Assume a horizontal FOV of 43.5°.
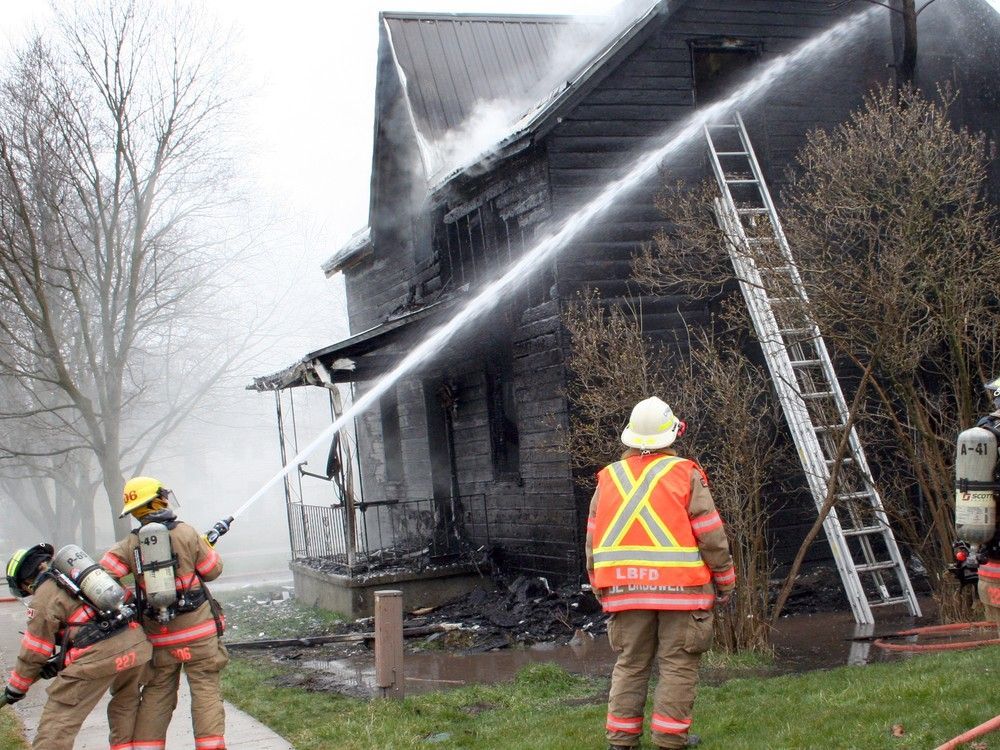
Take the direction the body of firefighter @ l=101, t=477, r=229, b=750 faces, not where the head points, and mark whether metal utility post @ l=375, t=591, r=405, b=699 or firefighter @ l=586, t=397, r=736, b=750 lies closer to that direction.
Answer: the metal utility post

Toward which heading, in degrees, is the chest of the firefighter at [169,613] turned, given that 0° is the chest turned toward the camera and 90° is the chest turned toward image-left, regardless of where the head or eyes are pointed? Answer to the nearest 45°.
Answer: approximately 180°

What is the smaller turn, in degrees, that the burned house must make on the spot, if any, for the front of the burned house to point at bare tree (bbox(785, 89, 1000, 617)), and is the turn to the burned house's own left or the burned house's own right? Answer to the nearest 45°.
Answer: approximately 90° to the burned house's own left

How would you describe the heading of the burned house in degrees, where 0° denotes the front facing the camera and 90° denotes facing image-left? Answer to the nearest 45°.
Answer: approximately 45°

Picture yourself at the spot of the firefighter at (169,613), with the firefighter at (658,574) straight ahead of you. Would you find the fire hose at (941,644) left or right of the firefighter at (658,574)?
left

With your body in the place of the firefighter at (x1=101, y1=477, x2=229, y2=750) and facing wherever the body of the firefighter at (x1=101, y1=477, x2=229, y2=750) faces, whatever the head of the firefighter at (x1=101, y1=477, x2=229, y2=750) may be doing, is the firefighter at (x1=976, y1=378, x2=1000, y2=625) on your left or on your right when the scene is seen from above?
on your right

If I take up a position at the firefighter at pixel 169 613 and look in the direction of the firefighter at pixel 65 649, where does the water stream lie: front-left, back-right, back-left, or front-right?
back-right

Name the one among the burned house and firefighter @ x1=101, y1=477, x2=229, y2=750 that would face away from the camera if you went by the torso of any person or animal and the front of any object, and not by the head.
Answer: the firefighter

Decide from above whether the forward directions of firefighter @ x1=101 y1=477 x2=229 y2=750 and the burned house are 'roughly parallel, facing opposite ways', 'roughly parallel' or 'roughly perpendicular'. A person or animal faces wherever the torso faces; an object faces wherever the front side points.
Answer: roughly perpendicular

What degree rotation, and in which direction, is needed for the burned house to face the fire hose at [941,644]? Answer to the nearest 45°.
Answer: approximately 90° to its left

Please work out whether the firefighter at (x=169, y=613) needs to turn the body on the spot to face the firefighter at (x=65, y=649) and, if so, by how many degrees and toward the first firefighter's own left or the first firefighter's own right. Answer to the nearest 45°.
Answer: approximately 135° to the first firefighter's own left

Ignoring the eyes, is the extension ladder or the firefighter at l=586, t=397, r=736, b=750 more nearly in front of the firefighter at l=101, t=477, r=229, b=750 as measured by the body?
the extension ladder

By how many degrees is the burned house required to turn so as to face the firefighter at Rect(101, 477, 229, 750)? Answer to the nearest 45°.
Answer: approximately 45° to its left

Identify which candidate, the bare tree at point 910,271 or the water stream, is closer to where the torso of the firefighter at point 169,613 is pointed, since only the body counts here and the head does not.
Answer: the water stream

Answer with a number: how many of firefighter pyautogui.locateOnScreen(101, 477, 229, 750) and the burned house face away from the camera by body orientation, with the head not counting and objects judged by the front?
1
